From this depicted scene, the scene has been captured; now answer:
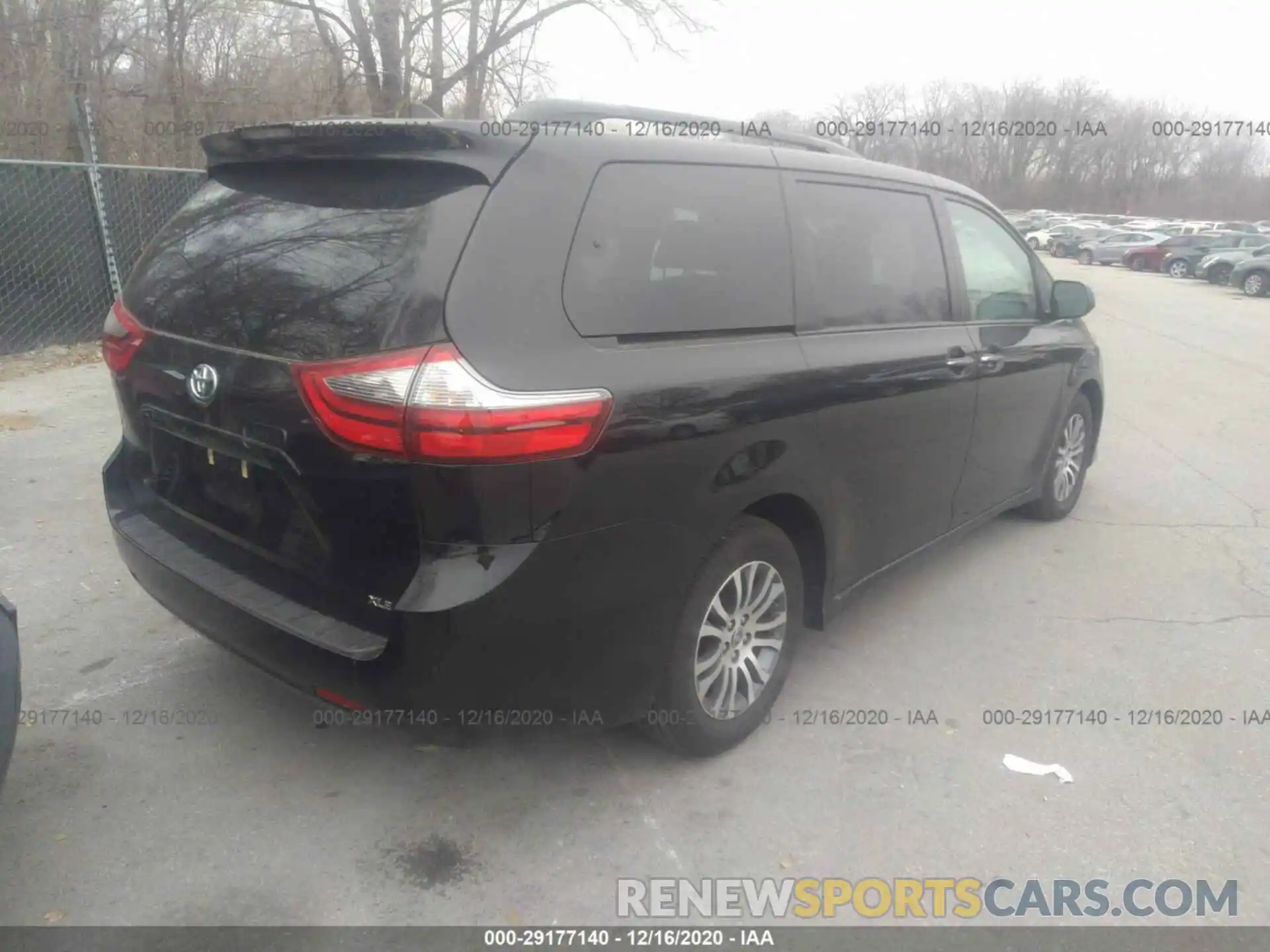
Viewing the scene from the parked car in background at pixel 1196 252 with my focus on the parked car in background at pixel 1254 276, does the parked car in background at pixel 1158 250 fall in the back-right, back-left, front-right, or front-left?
back-right

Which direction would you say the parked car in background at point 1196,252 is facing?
to the viewer's left

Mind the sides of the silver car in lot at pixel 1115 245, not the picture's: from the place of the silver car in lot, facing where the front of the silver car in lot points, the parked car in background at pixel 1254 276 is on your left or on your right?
on your left

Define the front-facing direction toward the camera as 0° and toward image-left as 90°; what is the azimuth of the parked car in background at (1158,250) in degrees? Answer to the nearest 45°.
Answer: approximately 90°

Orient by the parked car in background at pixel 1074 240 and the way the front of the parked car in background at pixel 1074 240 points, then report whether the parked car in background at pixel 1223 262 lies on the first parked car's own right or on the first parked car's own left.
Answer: on the first parked car's own left

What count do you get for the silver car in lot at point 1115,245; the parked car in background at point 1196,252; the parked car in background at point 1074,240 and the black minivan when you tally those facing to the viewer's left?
3

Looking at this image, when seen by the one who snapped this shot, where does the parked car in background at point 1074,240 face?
facing to the left of the viewer

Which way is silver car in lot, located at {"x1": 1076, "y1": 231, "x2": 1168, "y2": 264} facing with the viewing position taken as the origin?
facing to the left of the viewer

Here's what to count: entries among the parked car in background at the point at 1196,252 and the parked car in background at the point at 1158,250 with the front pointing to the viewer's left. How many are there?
2

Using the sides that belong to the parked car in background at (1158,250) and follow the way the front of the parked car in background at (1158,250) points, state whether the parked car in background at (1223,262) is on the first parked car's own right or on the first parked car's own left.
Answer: on the first parked car's own left
